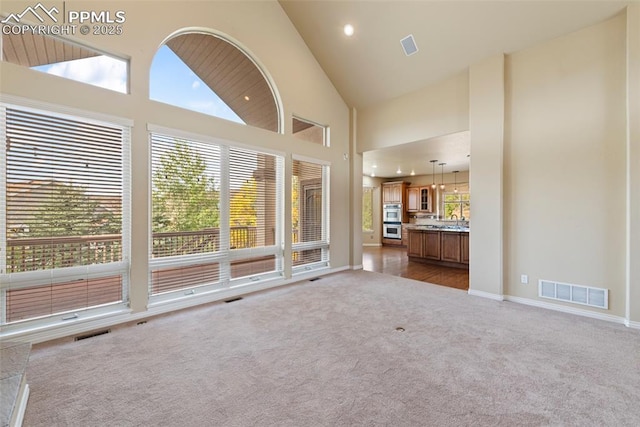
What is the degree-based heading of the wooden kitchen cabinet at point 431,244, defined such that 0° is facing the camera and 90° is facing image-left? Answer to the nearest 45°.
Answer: approximately 45°

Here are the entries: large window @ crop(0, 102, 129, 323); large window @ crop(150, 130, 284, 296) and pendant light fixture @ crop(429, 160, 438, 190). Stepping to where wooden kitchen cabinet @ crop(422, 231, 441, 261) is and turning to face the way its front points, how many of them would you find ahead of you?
2

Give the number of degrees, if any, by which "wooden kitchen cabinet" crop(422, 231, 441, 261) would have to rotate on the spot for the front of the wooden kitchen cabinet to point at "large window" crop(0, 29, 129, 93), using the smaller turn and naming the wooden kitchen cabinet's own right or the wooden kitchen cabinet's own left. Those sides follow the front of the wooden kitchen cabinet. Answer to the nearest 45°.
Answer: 0° — it already faces it

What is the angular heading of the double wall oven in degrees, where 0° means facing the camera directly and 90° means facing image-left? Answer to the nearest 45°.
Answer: approximately 45°

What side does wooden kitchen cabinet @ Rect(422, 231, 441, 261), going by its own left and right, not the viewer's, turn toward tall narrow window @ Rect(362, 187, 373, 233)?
right

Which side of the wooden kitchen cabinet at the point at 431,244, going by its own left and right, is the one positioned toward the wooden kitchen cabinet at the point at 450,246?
left

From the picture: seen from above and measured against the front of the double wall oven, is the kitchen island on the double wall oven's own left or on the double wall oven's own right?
on the double wall oven's own left

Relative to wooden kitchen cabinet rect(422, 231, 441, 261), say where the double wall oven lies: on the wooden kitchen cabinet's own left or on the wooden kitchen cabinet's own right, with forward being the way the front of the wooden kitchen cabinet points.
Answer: on the wooden kitchen cabinet's own right

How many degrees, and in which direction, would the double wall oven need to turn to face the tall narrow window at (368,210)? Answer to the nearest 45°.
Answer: approximately 45° to its right
